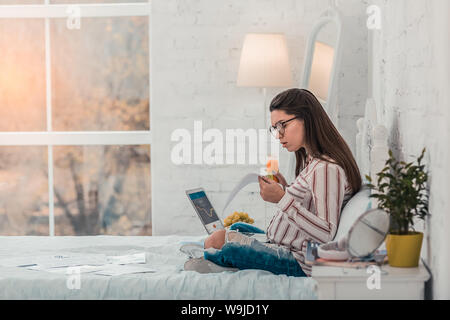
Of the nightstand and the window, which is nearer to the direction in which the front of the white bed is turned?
the window

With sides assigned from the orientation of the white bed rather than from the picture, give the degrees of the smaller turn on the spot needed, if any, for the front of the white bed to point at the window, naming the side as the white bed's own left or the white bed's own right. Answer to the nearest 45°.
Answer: approximately 90° to the white bed's own right

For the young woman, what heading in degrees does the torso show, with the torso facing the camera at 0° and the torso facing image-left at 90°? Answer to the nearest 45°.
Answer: approximately 90°

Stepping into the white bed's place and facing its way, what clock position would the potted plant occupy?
The potted plant is roughly at 7 o'clock from the white bed.

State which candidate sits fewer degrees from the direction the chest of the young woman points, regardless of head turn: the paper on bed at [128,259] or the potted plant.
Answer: the paper on bed

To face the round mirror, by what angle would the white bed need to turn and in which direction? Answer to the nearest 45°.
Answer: approximately 135° to its left

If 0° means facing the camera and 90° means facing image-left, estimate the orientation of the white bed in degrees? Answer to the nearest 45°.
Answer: approximately 90°
